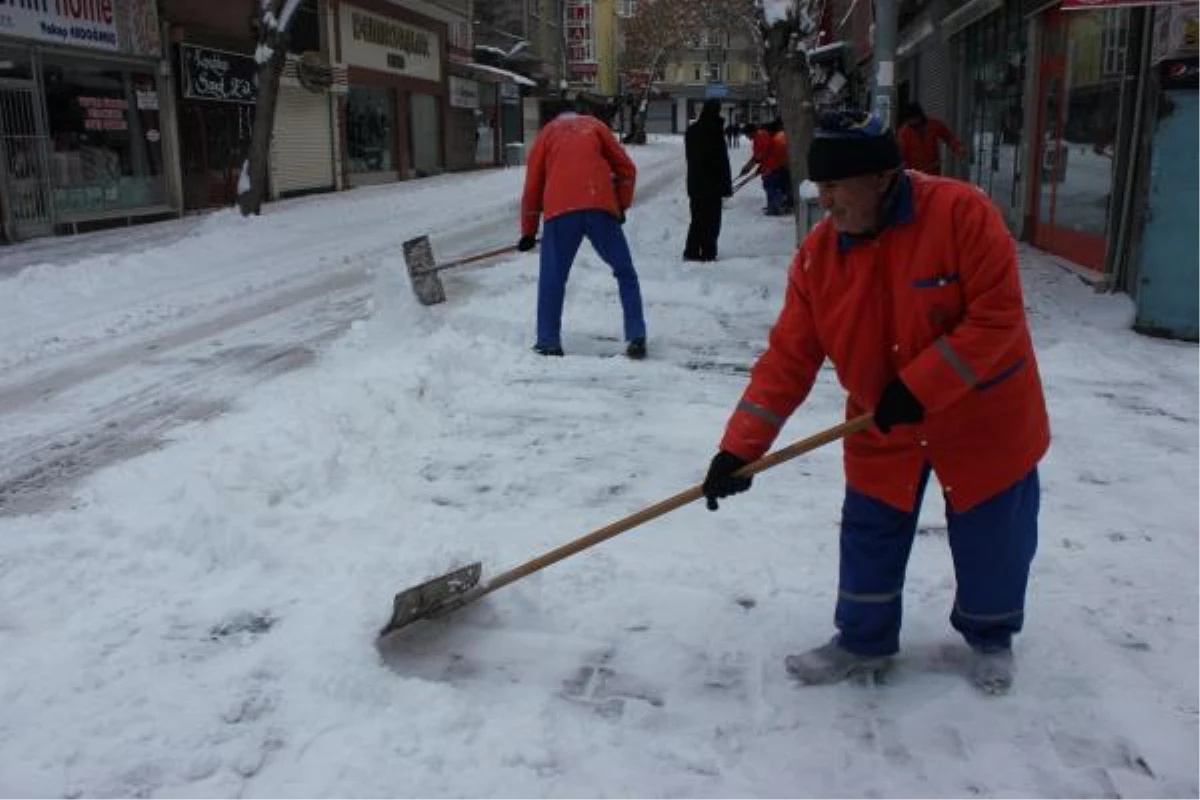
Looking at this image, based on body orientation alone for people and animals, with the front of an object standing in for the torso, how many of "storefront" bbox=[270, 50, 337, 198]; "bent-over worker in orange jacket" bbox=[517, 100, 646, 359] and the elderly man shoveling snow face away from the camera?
1

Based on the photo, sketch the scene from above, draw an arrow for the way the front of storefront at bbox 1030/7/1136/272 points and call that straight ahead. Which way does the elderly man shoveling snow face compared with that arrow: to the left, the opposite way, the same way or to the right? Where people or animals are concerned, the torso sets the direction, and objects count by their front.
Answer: the same way

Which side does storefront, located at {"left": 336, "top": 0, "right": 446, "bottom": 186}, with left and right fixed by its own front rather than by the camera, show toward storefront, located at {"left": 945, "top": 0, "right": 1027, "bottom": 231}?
front

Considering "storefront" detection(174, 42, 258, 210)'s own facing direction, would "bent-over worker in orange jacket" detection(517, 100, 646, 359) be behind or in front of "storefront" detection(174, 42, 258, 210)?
in front

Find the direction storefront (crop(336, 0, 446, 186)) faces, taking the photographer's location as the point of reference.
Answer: facing the viewer and to the right of the viewer

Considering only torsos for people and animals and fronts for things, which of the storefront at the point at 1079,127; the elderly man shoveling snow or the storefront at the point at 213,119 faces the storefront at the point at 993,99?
the storefront at the point at 213,119

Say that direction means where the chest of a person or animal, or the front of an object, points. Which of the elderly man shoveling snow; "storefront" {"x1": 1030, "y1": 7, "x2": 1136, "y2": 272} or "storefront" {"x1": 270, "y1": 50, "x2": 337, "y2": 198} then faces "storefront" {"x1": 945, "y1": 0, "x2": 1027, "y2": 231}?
"storefront" {"x1": 270, "y1": 50, "x2": 337, "y2": 198}

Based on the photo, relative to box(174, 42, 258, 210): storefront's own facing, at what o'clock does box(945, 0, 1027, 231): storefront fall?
box(945, 0, 1027, 231): storefront is roughly at 12 o'clock from box(174, 42, 258, 210): storefront.

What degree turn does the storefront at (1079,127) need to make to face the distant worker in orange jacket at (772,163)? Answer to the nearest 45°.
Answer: approximately 90° to its right

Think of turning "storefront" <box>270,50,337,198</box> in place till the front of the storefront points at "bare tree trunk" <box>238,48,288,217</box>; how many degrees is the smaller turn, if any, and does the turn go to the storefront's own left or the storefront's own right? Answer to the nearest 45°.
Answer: approximately 45° to the storefront's own right

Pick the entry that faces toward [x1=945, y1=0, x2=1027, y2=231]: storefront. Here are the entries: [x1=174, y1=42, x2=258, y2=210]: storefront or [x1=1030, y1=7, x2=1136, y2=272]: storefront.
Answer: [x1=174, y1=42, x2=258, y2=210]: storefront

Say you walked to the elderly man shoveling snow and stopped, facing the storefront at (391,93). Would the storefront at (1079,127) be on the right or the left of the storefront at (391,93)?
right

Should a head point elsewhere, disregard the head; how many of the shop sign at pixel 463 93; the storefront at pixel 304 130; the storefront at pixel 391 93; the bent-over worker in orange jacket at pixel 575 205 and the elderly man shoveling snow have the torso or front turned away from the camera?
1

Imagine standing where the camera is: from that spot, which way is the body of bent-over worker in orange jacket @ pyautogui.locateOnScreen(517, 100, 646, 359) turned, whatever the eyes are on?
away from the camera

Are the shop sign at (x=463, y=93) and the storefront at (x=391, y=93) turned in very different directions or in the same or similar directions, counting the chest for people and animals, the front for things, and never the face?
same or similar directions

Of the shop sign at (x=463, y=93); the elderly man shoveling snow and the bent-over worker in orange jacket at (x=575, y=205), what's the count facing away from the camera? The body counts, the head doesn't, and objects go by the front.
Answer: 1

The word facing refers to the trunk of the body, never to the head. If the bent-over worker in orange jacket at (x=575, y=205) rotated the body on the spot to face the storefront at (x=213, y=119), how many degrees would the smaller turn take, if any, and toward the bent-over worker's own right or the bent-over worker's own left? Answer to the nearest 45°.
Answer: approximately 45° to the bent-over worker's own left

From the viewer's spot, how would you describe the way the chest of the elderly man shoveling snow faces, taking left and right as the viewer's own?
facing the viewer and to the left of the viewer

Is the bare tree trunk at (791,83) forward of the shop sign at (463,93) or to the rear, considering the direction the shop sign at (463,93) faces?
forward

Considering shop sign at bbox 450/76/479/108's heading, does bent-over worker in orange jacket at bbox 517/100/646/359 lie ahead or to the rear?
ahead

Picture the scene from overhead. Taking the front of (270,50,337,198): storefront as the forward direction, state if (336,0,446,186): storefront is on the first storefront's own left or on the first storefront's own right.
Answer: on the first storefront's own left

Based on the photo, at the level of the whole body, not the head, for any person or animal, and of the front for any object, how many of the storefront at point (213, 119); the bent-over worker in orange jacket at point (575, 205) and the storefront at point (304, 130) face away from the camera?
1
